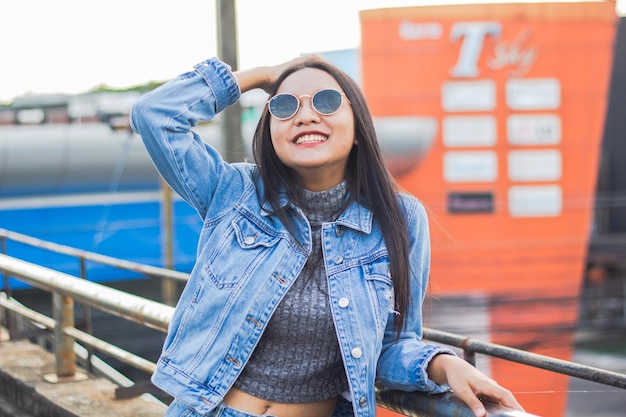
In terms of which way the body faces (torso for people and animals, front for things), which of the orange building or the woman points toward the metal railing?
the orange building

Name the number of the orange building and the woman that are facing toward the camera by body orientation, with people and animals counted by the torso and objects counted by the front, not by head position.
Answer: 2

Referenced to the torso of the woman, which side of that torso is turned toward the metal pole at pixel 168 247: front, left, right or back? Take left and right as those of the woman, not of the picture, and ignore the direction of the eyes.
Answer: back

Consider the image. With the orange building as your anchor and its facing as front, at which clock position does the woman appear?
The woman is roughly at 12 o'clock from the orange building.

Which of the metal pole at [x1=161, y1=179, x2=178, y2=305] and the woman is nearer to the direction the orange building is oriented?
the woman

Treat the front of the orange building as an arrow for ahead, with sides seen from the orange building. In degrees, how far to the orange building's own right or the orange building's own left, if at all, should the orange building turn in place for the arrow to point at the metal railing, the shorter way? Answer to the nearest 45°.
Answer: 0° — it already faces it

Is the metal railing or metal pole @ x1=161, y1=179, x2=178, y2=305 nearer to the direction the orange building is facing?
the metal railing

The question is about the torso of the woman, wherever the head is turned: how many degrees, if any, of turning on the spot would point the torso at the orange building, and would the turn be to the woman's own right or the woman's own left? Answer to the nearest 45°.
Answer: approximately 180°

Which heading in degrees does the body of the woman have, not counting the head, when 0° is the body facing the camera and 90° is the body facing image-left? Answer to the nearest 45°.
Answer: approximately 0°
